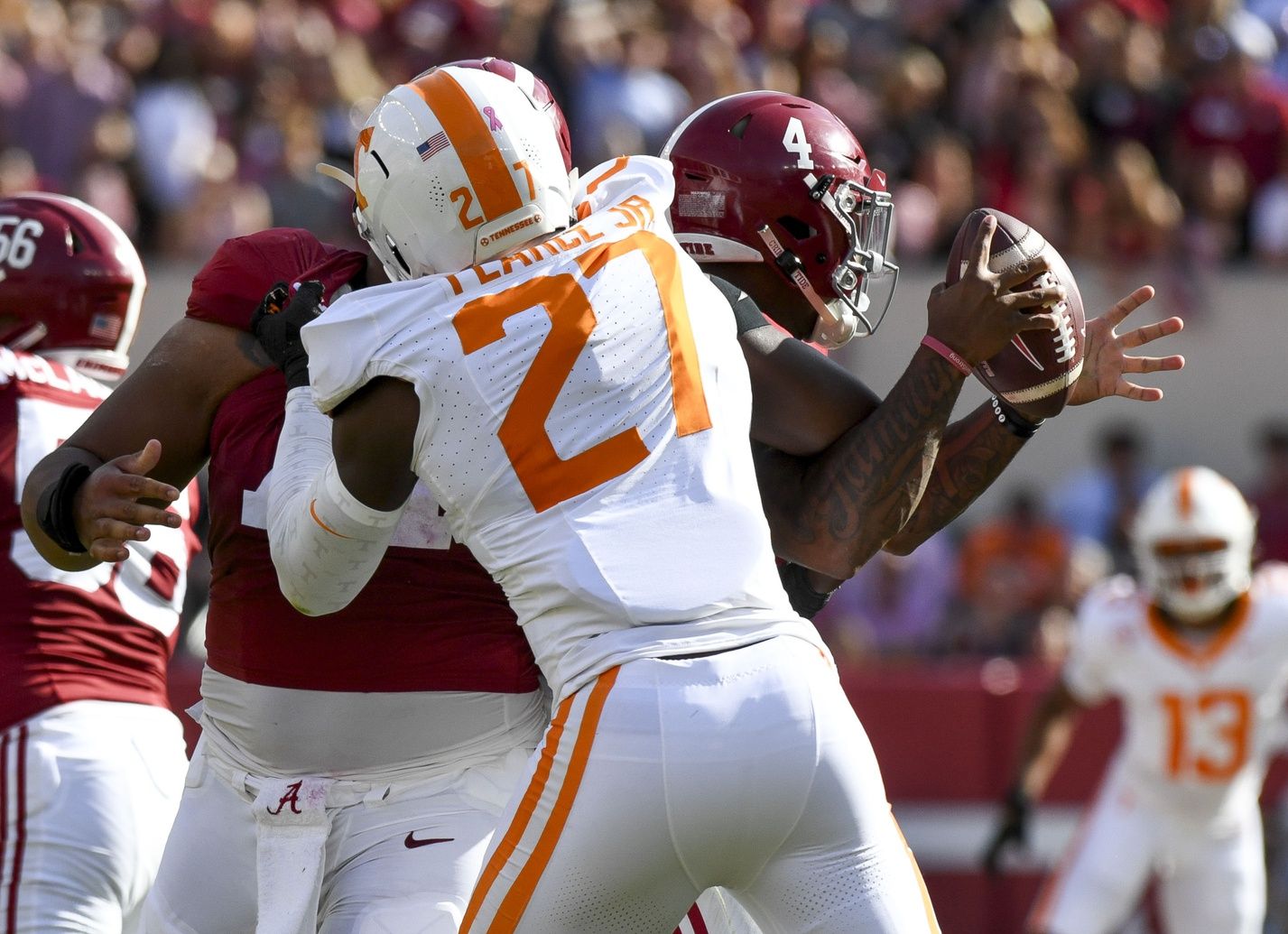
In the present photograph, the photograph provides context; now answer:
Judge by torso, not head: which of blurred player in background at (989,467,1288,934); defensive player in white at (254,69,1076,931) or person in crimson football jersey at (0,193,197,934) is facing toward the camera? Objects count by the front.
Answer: blurred player in background at (989,467,1288,934)

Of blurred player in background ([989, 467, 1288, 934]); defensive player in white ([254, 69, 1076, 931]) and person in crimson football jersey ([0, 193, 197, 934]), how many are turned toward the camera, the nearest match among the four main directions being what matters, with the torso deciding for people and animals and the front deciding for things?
1

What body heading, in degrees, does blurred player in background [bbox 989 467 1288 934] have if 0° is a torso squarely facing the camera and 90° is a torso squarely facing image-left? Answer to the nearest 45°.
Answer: approximately 0°

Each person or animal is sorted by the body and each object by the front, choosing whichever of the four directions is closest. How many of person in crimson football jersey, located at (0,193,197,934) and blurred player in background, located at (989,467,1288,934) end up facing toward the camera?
1

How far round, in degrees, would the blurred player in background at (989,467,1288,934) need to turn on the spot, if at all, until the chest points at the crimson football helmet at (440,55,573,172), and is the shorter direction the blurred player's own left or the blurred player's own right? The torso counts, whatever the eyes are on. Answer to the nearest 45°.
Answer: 0° — they already face it

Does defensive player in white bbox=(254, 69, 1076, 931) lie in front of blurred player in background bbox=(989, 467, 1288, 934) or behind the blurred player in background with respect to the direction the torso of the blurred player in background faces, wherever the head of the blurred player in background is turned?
in front

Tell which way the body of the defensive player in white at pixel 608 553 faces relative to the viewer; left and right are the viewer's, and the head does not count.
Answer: facing away from the viewer and to the left of the viewer

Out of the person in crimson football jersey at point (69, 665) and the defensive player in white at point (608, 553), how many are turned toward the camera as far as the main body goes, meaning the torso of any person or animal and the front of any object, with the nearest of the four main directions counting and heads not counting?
0

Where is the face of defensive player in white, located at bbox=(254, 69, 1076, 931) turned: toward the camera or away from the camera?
away from the camera

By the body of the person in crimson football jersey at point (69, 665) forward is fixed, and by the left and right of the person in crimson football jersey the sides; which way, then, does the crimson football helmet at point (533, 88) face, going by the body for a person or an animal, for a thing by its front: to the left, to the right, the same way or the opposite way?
the opposite way

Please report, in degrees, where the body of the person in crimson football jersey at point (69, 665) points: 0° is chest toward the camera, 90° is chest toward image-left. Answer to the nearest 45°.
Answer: approximately 135°

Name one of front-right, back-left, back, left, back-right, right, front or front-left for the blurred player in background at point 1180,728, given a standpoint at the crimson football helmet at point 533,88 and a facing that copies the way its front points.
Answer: left
